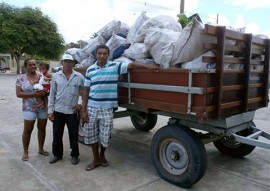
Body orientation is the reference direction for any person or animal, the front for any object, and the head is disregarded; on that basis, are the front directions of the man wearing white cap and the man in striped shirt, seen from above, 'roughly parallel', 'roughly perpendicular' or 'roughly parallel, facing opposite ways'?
roughly parallel

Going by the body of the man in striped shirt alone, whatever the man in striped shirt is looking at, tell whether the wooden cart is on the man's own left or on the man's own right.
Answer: on the man's own left

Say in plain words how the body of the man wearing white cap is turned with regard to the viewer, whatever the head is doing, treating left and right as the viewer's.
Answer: facing the viewer

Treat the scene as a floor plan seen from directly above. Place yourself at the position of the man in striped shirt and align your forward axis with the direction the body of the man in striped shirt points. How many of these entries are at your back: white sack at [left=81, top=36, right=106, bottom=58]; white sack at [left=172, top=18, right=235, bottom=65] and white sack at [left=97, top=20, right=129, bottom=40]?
2

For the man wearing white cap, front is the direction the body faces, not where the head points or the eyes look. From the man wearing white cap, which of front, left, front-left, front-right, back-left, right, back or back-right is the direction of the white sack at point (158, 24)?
left

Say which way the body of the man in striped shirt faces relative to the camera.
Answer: toward the camera

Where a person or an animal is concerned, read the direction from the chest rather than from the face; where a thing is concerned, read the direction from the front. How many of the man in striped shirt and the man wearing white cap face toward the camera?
2

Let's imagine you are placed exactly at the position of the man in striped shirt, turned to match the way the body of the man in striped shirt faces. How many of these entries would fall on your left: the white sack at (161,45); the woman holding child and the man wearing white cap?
1

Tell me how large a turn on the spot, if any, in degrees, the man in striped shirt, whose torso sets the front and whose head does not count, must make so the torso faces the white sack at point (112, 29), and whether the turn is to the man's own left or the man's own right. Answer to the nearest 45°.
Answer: approximately 180°
